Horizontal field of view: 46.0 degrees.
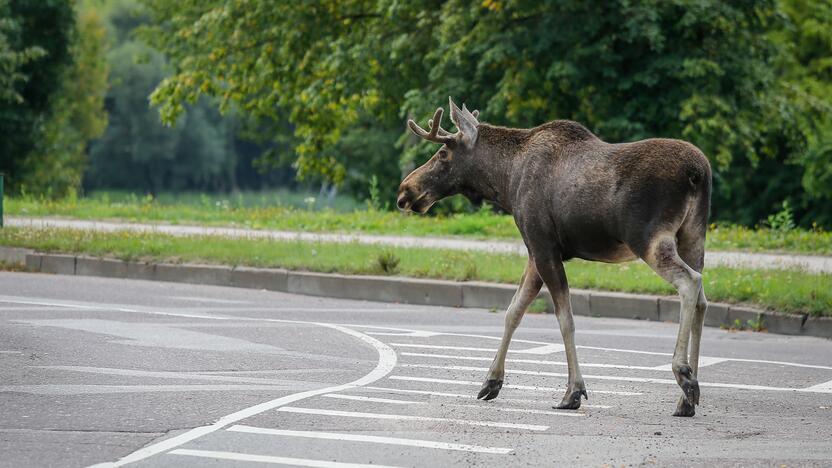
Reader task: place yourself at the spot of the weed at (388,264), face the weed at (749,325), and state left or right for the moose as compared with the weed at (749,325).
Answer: right

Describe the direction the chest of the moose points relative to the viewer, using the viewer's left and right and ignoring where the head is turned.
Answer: facing away from the viewer and to the left of the viewer
